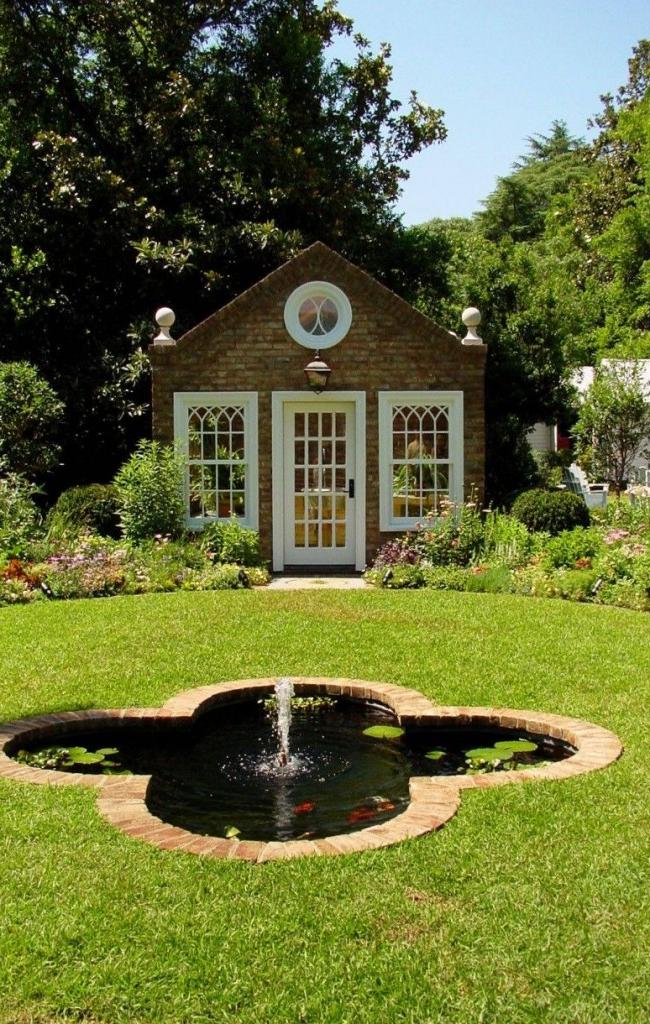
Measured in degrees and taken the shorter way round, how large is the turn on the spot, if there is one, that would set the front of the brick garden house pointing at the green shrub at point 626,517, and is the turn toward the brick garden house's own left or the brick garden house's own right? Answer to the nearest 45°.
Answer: approximately 90° to the brick garden house's own left

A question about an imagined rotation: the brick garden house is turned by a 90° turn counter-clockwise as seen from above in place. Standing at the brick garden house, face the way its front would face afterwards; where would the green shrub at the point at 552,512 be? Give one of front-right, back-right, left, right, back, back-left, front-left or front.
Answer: front

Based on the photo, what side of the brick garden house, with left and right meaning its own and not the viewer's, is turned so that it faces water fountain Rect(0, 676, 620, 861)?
front

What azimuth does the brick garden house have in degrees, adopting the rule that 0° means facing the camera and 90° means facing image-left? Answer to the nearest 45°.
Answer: approximately 0°

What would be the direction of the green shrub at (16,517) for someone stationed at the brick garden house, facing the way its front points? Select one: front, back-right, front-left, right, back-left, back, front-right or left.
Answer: right

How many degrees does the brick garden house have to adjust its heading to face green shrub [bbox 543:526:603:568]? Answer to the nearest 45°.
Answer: approximately 45° to its left

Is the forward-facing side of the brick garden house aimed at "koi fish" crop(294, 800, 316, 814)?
yes

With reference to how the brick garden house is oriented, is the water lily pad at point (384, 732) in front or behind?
in front

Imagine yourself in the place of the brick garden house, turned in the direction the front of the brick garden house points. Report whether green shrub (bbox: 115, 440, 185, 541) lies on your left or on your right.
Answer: on your right

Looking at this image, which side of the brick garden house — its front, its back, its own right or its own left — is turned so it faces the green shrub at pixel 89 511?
right

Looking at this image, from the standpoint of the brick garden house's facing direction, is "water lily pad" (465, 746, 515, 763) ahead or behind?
ahead
